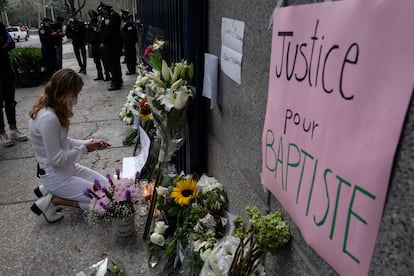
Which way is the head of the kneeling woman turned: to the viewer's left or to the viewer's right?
to the viewer's right

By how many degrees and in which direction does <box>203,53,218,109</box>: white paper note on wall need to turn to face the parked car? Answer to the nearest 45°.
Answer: approximately 90° to its right

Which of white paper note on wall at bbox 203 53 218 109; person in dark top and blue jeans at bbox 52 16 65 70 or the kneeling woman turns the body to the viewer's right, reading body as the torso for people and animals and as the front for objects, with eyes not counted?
the kneeling woman

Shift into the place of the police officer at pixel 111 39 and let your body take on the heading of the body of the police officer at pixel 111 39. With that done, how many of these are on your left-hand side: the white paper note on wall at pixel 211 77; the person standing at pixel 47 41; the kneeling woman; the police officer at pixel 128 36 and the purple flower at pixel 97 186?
3

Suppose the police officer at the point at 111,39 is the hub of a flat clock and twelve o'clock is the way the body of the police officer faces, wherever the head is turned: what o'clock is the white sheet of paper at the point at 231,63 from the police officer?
The white sheet of paper is roughly at 9 o'clock from the police officer.

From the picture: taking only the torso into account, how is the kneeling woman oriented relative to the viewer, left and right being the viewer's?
facing to the right of the viewer

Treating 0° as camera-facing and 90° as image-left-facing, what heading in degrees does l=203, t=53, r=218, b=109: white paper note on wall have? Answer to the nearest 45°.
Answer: approximately 45°

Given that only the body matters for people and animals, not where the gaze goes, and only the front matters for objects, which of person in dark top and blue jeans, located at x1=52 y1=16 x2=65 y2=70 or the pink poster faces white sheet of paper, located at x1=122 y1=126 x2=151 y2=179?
the person in dark top and blue jeans

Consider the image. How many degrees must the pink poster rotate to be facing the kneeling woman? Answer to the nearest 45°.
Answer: approximately 90° to its right

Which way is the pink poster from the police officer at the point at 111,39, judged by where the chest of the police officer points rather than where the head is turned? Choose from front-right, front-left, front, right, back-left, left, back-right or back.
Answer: left

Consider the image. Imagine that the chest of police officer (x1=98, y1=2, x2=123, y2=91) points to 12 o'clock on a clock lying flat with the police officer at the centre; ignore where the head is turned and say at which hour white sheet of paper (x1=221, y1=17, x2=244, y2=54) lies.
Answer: The white sheet of paper is roughly at 9 o'clock from the police officer.

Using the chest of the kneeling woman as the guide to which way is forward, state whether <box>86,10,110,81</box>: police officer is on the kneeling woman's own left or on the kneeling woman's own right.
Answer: on the kneeling woman's own left
